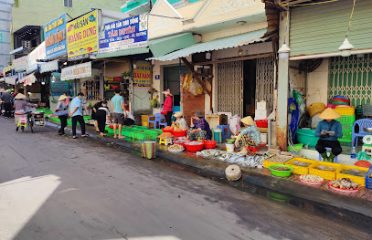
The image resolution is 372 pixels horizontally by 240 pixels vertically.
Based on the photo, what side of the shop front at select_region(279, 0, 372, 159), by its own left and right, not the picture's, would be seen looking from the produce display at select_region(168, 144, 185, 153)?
right

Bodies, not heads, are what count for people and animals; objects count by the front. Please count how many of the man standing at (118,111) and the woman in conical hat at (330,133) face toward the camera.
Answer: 1

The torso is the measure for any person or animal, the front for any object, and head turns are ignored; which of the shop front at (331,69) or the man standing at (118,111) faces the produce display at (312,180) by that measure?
the shop front

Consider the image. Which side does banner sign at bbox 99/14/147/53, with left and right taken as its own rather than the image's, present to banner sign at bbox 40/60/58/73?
right

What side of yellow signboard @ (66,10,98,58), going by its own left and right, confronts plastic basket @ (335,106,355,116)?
left

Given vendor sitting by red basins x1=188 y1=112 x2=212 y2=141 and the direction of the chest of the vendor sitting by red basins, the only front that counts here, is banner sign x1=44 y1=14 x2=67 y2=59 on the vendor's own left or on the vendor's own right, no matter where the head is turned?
on the vendor's own right

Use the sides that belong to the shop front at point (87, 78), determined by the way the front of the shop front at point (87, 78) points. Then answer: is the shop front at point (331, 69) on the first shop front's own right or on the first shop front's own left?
on the first shop front's own left

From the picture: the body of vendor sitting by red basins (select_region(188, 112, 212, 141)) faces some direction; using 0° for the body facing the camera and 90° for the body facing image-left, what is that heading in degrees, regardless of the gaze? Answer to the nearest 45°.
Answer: approximately 45°

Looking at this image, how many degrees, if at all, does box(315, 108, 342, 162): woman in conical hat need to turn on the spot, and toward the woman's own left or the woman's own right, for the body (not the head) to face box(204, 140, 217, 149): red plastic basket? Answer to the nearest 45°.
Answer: approximately 90° to the woman's own right

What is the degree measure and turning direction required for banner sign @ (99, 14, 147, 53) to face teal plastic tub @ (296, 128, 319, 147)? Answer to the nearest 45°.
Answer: approximately 90° to its left
